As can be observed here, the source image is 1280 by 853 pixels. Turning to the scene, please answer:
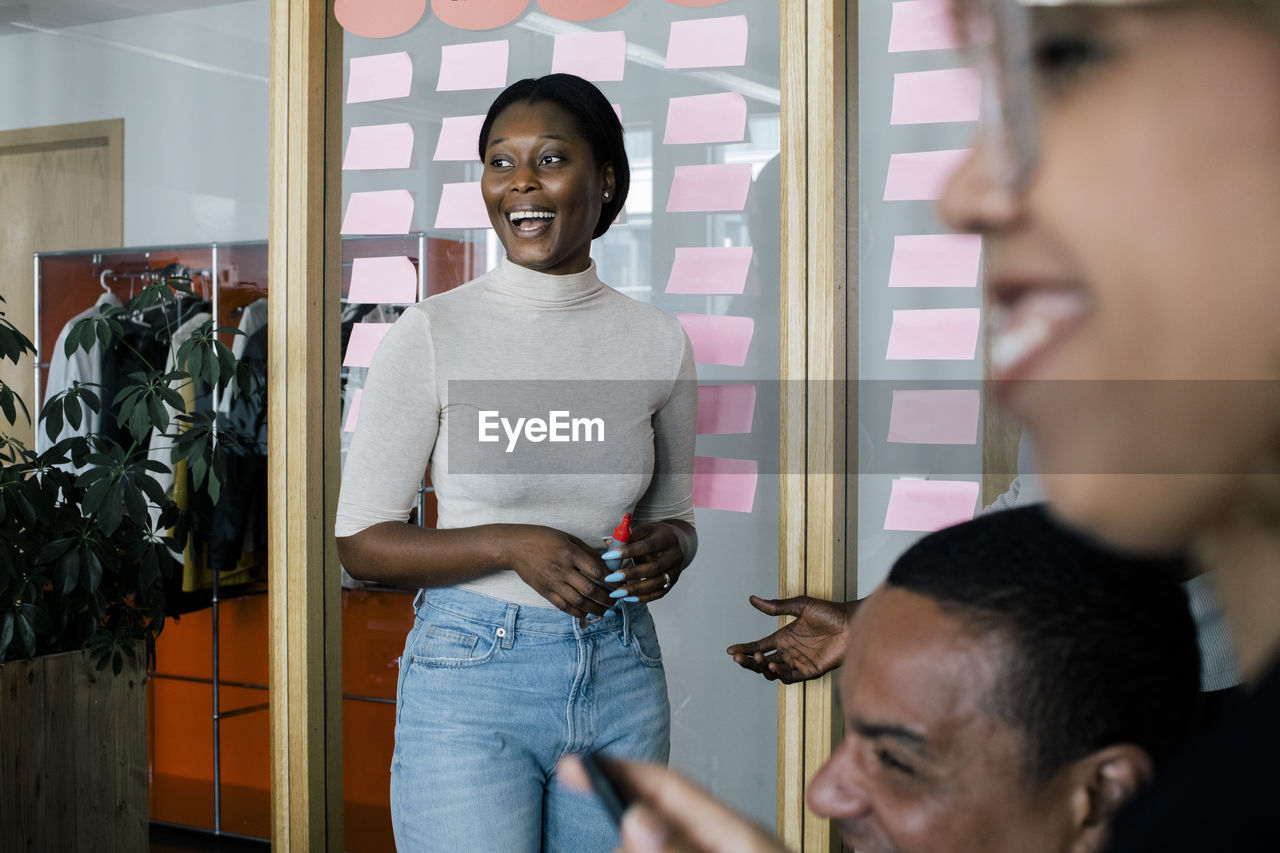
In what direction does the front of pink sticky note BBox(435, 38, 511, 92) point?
toward the camera

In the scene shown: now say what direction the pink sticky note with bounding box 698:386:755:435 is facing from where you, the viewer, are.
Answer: facing the viewer

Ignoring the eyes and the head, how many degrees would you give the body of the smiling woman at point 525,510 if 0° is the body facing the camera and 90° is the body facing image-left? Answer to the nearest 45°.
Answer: approximately 0°

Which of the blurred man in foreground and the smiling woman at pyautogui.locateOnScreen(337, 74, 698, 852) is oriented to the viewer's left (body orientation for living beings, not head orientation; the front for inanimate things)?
the blurred man in foreground

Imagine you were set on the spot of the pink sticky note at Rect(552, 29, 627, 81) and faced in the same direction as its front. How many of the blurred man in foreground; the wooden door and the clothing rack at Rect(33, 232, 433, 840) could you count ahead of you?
1

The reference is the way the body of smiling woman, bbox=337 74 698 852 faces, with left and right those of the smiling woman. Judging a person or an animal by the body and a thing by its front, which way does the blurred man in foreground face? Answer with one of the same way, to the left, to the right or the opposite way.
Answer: to the right

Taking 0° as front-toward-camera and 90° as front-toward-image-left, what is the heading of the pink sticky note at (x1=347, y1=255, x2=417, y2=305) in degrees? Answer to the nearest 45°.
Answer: approximately 0°

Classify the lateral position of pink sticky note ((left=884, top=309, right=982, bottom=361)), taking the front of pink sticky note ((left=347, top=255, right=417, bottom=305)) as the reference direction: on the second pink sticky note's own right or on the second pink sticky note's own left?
on the second pink sticky note's own left

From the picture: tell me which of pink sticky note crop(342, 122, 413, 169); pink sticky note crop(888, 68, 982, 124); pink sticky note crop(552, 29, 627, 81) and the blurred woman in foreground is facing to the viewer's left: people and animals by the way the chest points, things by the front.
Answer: the blurred woman in foreground

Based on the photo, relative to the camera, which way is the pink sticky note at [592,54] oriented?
toward the camera

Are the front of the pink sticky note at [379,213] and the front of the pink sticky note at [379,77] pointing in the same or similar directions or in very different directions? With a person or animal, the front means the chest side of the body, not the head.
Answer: same or similar directions

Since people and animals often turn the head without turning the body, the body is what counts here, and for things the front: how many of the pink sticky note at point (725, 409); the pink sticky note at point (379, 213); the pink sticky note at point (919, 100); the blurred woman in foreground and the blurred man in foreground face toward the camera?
3

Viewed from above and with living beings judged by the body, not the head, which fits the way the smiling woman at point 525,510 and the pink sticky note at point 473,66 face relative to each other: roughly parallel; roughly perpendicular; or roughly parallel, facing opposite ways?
roughly parallel

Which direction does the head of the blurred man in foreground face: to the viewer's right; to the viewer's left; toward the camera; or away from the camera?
to the viewer's left

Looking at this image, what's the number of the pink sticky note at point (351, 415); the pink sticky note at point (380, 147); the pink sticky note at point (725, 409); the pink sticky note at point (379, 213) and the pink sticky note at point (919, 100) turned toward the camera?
5

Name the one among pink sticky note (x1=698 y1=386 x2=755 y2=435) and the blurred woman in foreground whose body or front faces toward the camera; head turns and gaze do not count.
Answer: the pink sticky note
